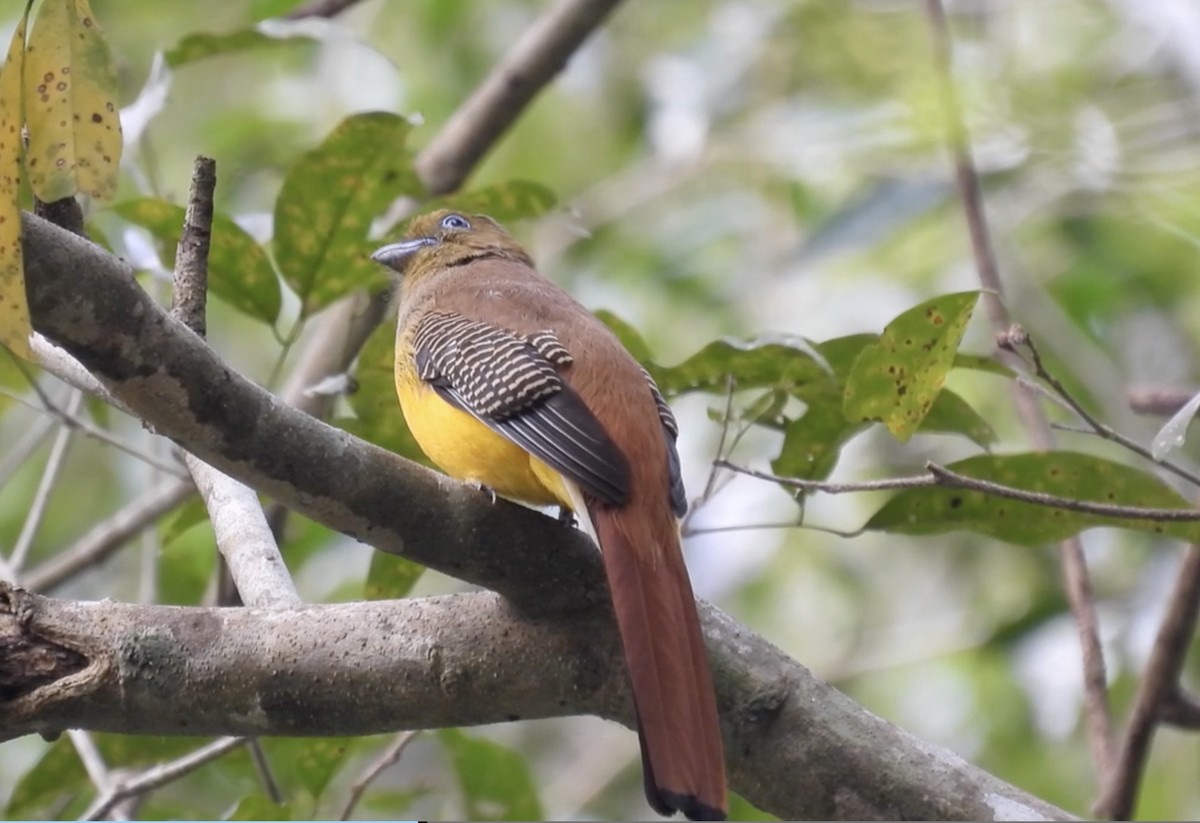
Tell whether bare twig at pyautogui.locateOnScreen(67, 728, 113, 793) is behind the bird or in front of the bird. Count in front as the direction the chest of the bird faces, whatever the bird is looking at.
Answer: in front

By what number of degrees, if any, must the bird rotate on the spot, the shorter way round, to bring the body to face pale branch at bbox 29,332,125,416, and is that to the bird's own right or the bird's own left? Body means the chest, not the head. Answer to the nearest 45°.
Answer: approximately 45° to the bird's own left

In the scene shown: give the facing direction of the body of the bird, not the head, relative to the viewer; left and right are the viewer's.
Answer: facing away from the viewer and to the left of the viewer

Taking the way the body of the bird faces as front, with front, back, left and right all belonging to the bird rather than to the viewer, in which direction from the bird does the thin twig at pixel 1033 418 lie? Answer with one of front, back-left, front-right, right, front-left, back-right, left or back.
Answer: right

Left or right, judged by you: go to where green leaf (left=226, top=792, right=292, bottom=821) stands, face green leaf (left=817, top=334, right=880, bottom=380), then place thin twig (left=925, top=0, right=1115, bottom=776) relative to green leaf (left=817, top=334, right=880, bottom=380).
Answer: left

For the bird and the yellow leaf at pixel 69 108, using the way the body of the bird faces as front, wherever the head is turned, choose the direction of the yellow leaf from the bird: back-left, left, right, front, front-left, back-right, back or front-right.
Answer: left
